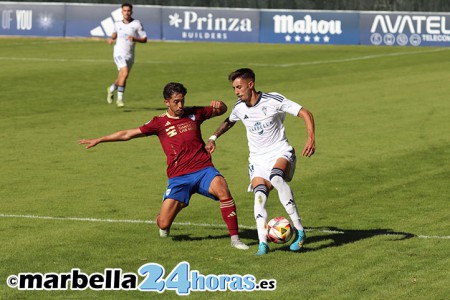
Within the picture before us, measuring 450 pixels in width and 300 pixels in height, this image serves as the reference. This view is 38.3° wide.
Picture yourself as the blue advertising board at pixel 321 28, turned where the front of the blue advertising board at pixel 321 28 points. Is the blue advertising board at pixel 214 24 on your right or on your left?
on your right

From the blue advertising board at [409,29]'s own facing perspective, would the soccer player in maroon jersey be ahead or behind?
ahead

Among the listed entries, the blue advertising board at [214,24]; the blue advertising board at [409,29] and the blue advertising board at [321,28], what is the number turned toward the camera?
3

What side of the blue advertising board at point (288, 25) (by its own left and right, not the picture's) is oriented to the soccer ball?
front

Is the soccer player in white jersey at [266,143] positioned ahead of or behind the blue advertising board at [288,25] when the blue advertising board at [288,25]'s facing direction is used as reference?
ahead

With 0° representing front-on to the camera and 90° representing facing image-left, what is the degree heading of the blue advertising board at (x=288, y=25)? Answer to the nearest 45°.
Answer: approximately 0°

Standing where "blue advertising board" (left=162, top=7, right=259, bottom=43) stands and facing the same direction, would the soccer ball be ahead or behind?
ahead

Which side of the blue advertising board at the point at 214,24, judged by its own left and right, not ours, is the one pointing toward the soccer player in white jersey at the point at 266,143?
front

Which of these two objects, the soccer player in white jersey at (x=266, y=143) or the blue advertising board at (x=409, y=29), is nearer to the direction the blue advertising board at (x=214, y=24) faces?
the soccer player in white jersey

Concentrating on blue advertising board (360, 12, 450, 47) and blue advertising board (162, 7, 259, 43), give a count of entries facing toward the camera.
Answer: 2

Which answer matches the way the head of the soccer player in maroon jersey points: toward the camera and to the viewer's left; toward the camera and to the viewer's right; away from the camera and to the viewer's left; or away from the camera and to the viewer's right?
toward the camera and to the viewer's right
